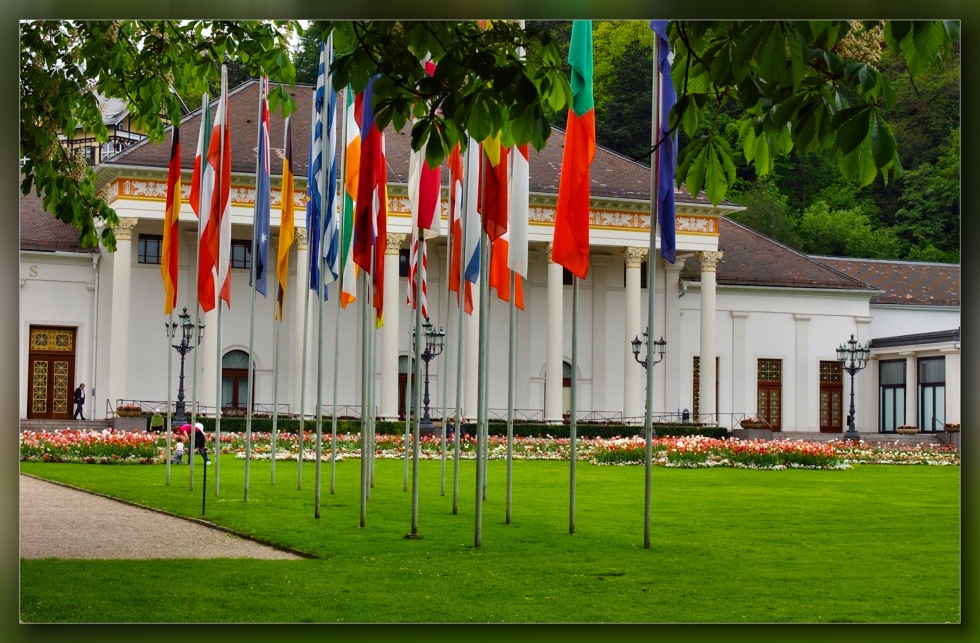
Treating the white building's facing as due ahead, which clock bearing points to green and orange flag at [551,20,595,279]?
The green and orange flag is roughly at 12 o'clock from the white building.

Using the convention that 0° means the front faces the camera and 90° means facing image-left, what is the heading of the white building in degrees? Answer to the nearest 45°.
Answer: approximately 0°

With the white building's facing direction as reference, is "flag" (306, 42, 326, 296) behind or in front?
in front

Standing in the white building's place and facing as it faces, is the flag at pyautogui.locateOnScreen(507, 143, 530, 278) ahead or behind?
ahead

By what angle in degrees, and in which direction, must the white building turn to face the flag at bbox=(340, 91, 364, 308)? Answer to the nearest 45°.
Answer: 0° — it already faces it

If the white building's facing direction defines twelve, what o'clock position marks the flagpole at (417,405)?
The flagpole is roughly at 12 o'clock from the white building.

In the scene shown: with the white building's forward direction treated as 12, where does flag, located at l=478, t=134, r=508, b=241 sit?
The flag is roughly at 12 o'clock from the white building.

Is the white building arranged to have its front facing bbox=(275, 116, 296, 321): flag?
yes

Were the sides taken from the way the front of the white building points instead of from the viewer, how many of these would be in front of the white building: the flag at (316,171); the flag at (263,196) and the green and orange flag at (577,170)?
3
